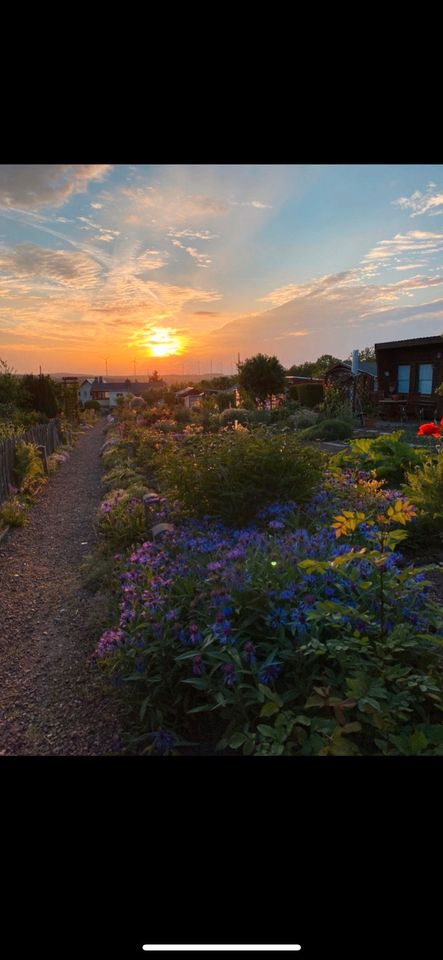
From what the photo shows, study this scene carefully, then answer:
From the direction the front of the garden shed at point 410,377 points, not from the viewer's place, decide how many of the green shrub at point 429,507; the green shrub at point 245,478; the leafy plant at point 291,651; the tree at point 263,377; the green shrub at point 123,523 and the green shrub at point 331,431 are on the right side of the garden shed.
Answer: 1

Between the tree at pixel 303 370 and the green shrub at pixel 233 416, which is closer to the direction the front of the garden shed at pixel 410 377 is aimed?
the green shrub

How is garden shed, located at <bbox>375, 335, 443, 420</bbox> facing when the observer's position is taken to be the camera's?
facing the viewer and to the left of the viewer

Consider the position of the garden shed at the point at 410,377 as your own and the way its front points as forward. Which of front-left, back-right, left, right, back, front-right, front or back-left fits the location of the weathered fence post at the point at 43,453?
front

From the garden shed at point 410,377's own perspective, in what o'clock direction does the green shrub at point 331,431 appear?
The green shrub is roughly at 11 o'clock from the garden shed.

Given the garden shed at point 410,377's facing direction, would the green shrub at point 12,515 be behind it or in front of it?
in front

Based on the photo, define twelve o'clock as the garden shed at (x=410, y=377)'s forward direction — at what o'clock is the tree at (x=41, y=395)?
The tree is roughly at 3 o'clock from the garden shed.

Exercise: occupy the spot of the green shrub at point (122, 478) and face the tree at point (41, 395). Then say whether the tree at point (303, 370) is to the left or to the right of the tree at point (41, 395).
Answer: right

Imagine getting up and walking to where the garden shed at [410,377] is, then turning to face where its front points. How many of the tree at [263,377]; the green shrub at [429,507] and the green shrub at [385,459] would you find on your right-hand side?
1

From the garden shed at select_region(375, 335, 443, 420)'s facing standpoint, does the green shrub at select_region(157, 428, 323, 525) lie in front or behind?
in front

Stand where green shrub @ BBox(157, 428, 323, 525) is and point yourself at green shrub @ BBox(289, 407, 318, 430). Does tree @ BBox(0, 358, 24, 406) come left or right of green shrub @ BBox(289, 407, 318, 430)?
left

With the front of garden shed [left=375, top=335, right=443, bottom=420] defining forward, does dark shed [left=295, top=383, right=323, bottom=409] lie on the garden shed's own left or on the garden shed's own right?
on the garden shed's own right

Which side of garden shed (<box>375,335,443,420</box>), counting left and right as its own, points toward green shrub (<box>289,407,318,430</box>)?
front

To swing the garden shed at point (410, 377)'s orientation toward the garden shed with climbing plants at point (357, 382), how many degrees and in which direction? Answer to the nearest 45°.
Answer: approximately 90° to its right

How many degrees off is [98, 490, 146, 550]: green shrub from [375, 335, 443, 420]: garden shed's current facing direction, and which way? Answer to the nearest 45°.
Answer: approximately 45° to its left

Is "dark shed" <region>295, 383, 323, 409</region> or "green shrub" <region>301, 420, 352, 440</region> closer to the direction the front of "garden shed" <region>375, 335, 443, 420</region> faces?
the green shrub
